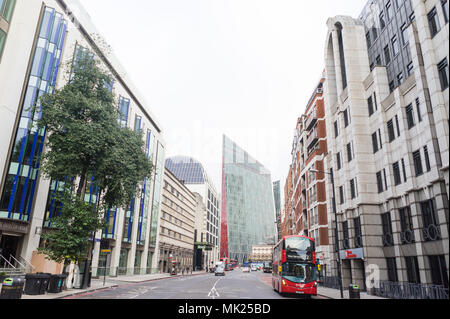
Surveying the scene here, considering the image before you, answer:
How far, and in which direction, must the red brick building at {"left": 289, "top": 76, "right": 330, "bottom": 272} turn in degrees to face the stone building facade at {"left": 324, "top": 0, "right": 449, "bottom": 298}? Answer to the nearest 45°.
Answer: approximately 90° to its left

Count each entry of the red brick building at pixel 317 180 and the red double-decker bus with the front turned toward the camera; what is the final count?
1

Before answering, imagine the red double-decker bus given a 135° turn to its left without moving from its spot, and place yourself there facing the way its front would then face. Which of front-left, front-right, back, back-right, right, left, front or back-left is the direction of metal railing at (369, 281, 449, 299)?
front-right

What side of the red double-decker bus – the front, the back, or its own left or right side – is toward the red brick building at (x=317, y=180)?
back

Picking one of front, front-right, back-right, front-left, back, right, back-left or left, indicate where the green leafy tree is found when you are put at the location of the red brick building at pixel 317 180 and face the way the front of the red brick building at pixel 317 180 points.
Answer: front-left

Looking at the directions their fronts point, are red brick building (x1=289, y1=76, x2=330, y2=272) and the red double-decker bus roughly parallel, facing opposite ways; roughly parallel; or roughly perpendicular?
roughly perpendicular

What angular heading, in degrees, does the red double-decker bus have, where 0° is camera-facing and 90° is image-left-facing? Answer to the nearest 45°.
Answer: approximately 0°

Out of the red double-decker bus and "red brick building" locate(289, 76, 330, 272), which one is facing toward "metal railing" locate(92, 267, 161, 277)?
the red brick building

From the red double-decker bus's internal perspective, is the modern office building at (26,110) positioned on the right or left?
on its right

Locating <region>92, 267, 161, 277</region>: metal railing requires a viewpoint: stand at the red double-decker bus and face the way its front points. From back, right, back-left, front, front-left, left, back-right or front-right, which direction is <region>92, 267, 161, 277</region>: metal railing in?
back-right

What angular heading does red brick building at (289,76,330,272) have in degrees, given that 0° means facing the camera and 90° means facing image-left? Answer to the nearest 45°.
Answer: approximately 90°

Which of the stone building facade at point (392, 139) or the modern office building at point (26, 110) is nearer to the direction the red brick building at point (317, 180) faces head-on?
the modern office building
